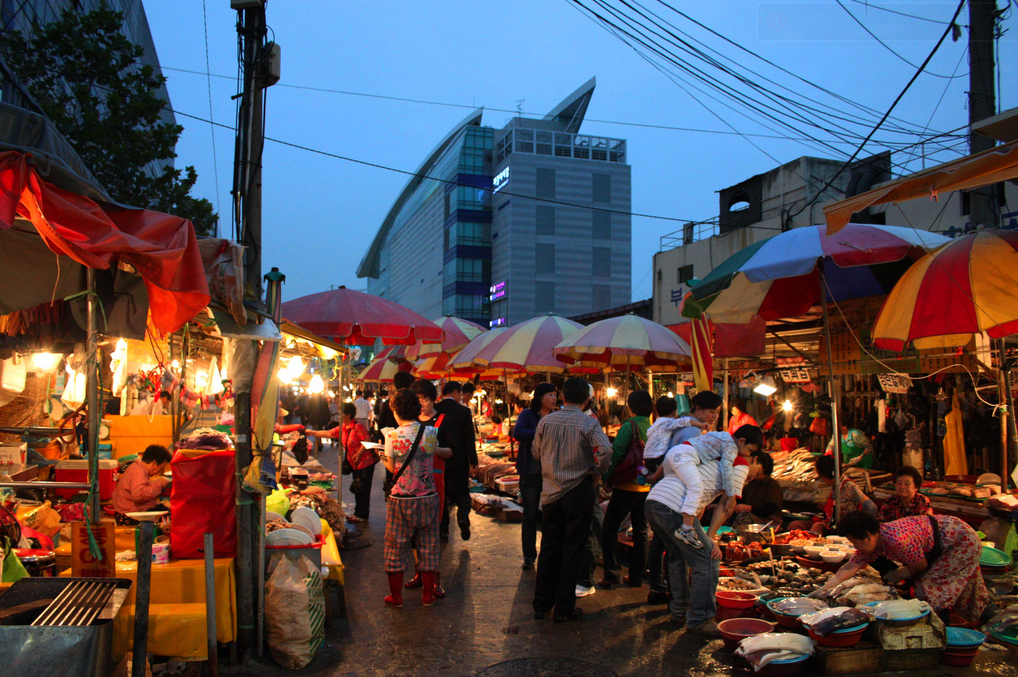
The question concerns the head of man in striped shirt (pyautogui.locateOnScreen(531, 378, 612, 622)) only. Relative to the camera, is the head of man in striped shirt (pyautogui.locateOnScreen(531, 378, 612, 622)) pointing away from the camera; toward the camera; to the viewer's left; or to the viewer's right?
away from the camera

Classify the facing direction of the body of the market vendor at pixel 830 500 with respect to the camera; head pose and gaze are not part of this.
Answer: to the viewer's left

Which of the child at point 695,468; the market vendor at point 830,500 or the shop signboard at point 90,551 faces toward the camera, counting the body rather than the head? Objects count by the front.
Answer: the shop signboard

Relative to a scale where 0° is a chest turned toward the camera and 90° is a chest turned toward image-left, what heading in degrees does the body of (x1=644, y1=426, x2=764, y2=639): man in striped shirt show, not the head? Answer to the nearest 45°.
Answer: approximately 270°

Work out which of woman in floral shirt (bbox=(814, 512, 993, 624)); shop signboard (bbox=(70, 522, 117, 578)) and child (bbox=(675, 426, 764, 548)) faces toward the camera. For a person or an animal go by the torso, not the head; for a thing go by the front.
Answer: the shop signboard

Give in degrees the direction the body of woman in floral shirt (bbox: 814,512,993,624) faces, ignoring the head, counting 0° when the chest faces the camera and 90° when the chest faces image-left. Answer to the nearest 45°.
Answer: approximately 90°

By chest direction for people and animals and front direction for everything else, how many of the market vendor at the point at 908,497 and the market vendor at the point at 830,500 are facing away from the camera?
0

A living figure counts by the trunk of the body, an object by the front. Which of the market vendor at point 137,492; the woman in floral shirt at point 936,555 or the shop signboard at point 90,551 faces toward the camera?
the shop signboard

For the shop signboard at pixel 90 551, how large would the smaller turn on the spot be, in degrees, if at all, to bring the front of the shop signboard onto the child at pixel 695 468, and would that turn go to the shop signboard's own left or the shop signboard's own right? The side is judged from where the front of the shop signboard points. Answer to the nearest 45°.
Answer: approximately 90° to the shop signboard's own left

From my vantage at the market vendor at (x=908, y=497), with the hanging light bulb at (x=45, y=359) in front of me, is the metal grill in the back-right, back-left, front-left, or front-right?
front-left

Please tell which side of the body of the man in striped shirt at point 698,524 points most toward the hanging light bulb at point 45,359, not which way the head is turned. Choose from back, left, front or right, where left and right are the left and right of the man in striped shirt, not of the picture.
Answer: back

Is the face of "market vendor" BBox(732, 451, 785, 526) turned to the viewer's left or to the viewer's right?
to the viewer's left

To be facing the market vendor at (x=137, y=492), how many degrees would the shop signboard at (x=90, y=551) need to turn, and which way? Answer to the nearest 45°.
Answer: approximately 180°

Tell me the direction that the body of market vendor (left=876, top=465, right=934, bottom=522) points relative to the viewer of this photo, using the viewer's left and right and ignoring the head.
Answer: facing the viewer and to the left of the viewer
